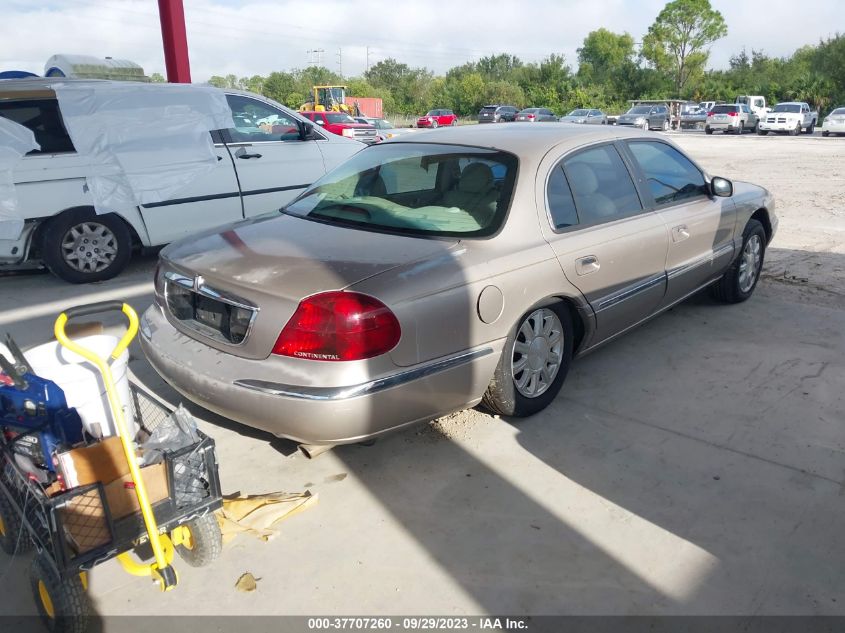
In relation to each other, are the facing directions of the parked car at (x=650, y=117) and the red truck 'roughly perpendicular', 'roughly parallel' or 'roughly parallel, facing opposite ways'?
roughly perpendicular

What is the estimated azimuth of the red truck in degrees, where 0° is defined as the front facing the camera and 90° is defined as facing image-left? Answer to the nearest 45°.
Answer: approximately 315°

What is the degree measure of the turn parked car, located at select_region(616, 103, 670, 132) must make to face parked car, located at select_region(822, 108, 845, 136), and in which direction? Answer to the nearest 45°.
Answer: approximately 90° to its left

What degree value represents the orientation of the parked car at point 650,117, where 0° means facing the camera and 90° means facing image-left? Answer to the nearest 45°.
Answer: approximately 45°

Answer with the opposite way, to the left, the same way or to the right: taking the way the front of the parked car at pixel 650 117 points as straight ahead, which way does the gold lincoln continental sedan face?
the opposite way

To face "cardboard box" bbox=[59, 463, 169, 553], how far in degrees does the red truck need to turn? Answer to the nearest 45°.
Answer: approximately 45° to its right

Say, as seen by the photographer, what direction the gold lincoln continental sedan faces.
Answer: facing away from the viewer and to the right of the viewer
